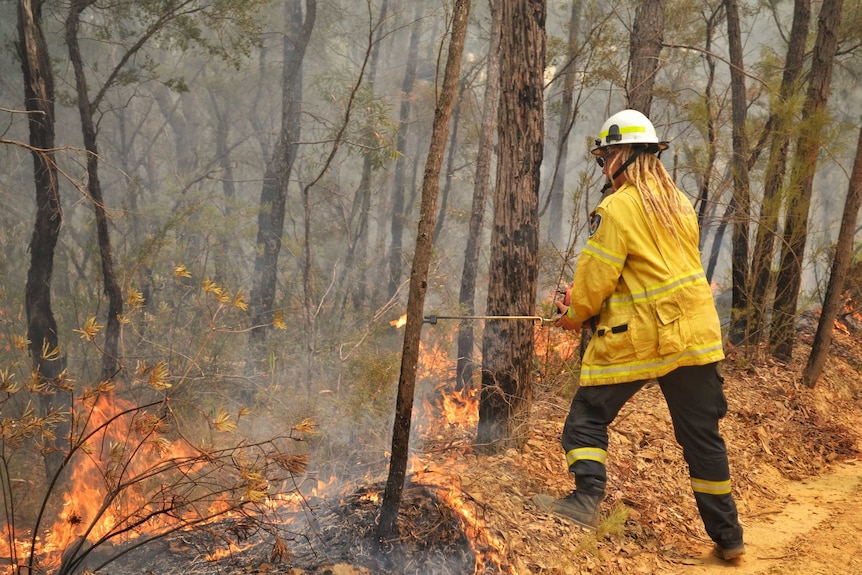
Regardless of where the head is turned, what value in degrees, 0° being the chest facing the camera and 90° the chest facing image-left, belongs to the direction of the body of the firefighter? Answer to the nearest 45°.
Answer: approximately 135°

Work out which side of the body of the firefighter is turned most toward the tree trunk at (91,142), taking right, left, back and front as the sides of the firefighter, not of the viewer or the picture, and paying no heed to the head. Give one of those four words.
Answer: front

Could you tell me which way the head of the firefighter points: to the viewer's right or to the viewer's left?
to the viewer's left
